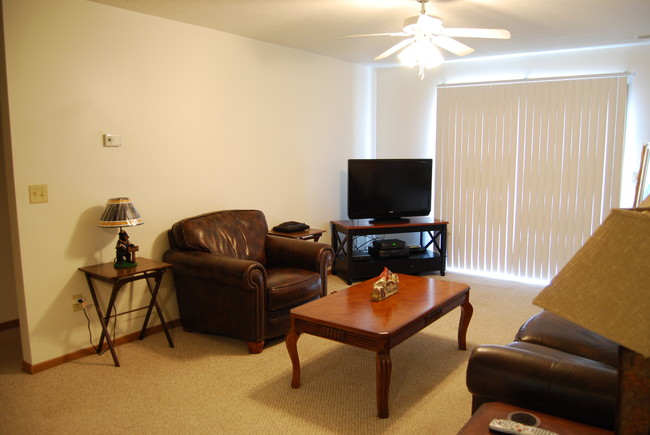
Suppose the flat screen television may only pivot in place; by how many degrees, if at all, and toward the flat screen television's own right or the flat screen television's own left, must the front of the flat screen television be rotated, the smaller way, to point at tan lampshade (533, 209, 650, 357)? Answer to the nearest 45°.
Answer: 0° — it already faces it

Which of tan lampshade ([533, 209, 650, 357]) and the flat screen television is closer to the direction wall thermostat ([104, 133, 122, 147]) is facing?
the tan lampshade

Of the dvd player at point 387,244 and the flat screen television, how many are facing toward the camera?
2

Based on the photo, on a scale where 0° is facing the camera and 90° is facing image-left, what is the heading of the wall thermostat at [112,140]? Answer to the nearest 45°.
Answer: approximately 315°

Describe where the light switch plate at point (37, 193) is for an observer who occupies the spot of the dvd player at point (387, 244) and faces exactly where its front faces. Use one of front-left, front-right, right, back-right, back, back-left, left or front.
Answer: front-right

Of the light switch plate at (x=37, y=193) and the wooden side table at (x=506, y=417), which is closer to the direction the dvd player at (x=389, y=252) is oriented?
the wooden side table

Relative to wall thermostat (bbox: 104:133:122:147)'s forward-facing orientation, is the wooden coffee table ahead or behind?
ahead

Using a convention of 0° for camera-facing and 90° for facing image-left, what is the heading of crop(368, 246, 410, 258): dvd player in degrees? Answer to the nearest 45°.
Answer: approximately 0°

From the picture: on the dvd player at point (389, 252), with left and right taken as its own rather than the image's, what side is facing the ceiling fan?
front

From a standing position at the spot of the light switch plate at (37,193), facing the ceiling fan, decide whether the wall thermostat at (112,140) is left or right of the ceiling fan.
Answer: left

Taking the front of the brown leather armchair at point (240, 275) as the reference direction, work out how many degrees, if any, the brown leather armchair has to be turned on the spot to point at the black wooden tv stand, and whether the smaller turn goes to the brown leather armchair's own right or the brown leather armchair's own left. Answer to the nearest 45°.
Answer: approximately 90° to the brown leather armchair's own left

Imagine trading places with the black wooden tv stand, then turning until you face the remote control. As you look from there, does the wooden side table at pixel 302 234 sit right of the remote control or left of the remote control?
right
